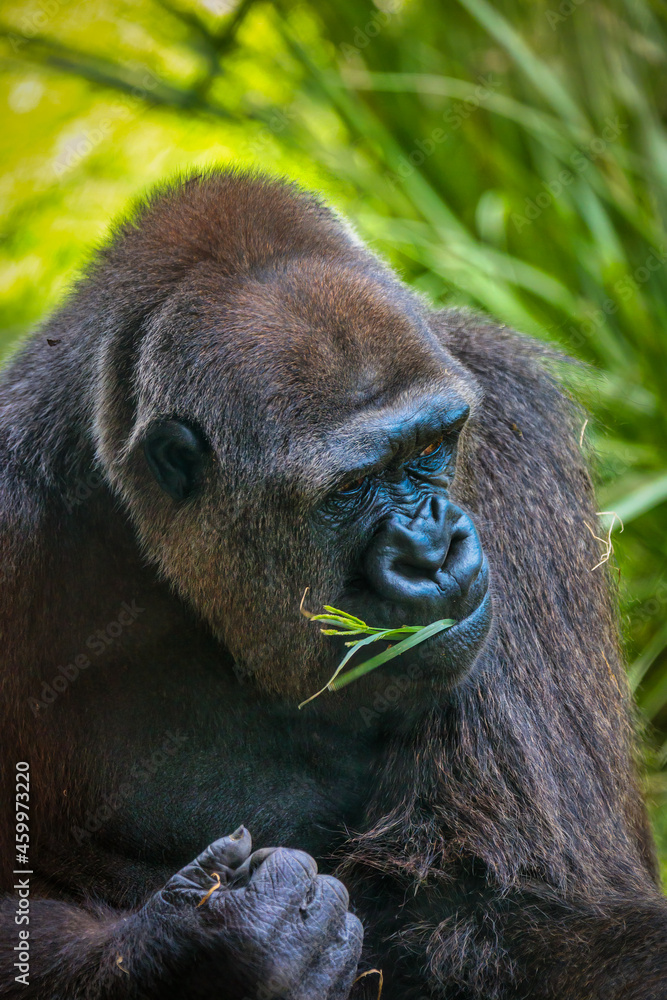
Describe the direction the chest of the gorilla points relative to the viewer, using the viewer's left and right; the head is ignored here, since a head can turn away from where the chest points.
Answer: facing the viewer and to the right of the viewer
